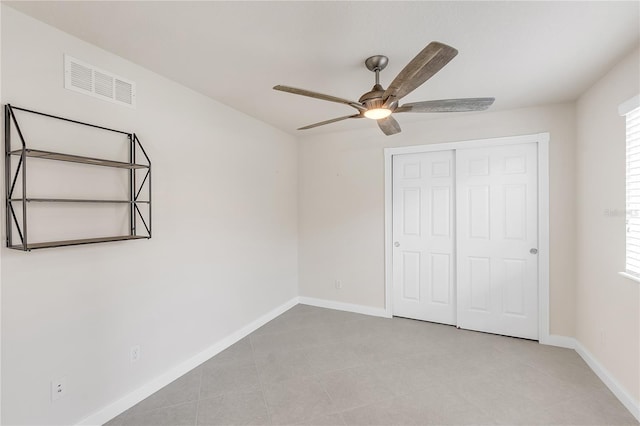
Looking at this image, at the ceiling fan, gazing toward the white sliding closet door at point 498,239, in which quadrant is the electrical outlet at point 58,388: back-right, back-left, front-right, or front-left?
back-left

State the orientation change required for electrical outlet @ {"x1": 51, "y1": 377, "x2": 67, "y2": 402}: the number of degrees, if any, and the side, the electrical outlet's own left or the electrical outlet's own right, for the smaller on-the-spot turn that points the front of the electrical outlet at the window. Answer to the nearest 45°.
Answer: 0° — it already faces it

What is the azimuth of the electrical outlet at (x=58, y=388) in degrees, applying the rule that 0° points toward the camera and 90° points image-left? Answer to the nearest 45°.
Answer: approximately 315°

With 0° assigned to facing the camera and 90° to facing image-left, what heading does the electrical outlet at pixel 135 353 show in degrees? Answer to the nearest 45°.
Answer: approximately 315°
